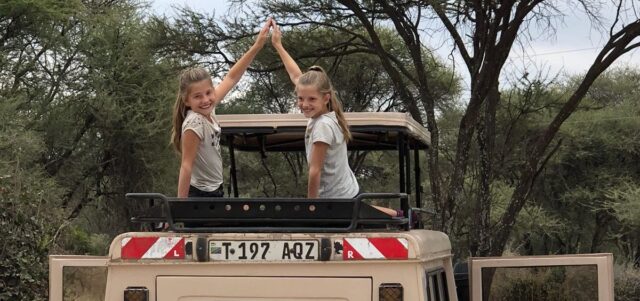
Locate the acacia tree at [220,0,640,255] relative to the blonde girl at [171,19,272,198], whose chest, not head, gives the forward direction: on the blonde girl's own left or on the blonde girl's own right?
on the blonde girl's own left

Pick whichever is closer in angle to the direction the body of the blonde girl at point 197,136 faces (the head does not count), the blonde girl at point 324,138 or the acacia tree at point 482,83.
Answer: the blonde girl

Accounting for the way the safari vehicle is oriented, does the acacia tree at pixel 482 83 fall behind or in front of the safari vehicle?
in front

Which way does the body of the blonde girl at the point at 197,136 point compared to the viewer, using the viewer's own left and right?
facing the viewer and to the right of the viewer

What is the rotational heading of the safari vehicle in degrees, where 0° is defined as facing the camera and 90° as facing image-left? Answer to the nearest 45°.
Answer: approximately 180°
